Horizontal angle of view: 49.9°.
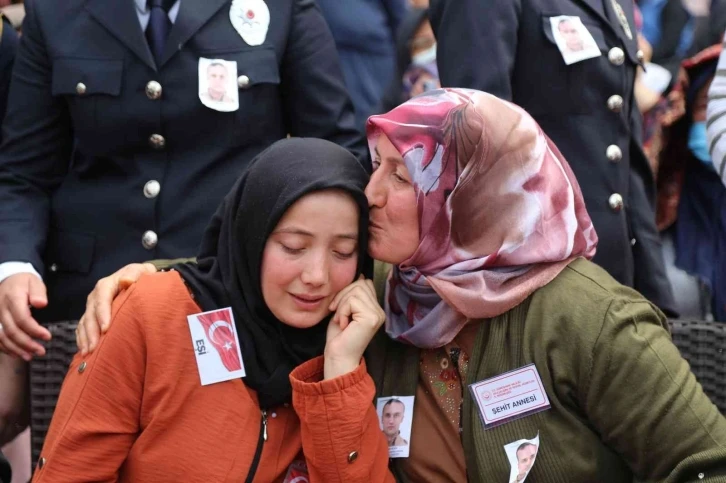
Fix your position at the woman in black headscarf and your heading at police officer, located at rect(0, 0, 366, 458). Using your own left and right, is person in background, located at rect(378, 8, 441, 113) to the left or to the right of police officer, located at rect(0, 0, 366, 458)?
right

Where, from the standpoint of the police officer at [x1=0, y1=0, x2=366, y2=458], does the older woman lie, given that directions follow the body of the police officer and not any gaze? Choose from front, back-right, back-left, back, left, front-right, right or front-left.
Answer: front-left

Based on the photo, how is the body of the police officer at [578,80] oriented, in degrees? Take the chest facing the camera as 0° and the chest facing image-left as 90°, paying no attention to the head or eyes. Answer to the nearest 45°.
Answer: approximately 315°

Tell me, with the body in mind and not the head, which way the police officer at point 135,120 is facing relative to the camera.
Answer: toward the camera

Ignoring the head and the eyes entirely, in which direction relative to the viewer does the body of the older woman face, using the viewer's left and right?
facing the viewer and to the left of the viewer

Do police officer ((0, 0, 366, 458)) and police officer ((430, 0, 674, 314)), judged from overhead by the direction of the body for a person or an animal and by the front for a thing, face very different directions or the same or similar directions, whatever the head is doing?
same or similar directions

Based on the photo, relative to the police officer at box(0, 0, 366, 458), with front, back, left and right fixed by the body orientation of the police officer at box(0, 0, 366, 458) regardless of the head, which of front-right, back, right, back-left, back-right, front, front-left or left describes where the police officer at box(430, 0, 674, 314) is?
left

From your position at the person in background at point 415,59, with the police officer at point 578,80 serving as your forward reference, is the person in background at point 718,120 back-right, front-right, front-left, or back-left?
front-left

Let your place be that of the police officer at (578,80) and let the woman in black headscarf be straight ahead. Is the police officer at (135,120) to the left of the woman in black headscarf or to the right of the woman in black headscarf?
right

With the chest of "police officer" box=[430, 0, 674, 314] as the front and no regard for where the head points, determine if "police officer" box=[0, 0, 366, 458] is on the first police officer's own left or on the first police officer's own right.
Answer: on the first police officer's own right

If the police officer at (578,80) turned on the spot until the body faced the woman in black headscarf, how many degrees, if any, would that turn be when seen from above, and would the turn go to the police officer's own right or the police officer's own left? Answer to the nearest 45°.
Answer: approximately 90° to the police officer's own right

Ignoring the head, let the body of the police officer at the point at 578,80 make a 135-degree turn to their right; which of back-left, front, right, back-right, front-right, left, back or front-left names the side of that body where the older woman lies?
left
